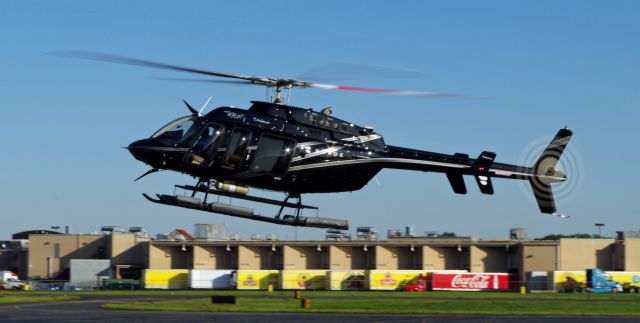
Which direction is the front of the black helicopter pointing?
to the viewer's left
